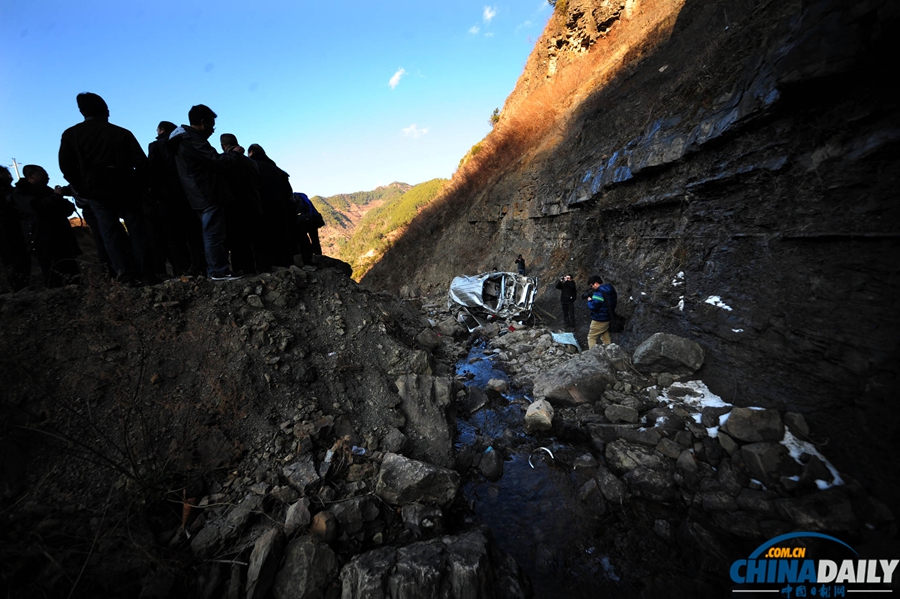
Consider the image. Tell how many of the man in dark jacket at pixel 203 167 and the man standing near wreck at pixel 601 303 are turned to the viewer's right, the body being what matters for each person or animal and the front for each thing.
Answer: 1

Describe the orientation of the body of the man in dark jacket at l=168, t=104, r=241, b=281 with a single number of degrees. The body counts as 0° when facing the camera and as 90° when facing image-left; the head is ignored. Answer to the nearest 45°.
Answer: approximately 270°

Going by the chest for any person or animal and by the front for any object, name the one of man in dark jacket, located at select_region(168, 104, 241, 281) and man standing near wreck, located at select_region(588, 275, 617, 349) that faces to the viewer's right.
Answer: the man in dark jacket

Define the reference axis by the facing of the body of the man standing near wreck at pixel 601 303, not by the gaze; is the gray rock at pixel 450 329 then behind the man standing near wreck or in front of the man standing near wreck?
in front

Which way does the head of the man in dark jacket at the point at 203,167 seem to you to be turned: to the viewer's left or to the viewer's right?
to the viewer's right

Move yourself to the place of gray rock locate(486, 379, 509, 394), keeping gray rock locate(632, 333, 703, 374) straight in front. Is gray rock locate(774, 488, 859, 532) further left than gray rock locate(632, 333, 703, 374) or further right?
right

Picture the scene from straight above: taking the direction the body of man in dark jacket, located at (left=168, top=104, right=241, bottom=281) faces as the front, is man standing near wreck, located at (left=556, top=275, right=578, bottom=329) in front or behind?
in front

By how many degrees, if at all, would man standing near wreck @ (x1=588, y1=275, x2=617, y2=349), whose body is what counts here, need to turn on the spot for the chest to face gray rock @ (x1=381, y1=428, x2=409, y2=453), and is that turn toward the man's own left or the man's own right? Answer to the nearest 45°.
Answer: approximately 45° to the man's own left

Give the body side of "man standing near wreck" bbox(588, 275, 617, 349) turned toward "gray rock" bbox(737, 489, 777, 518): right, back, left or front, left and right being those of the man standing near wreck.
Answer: left

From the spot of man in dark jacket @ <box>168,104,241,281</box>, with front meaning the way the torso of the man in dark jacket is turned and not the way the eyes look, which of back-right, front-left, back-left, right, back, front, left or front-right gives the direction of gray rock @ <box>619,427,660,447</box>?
front-right

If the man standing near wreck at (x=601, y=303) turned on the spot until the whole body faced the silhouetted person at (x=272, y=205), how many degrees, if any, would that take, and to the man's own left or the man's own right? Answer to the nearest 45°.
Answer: approximately 45° to the man's own left

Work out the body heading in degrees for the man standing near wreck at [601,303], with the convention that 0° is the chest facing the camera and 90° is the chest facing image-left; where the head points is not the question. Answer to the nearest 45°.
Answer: approximately 90°
